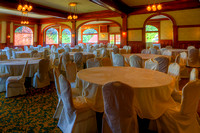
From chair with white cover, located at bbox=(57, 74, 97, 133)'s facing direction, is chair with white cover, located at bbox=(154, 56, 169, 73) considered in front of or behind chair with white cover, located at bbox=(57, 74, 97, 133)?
in front

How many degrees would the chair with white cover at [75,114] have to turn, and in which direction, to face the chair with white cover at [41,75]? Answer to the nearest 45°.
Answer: approximately 45° to its left

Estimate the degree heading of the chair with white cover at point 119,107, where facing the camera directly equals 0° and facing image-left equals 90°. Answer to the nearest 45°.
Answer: approximately 180°

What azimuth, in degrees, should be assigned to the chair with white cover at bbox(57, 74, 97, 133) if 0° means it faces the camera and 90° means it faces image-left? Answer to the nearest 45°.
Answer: approximately 225°
